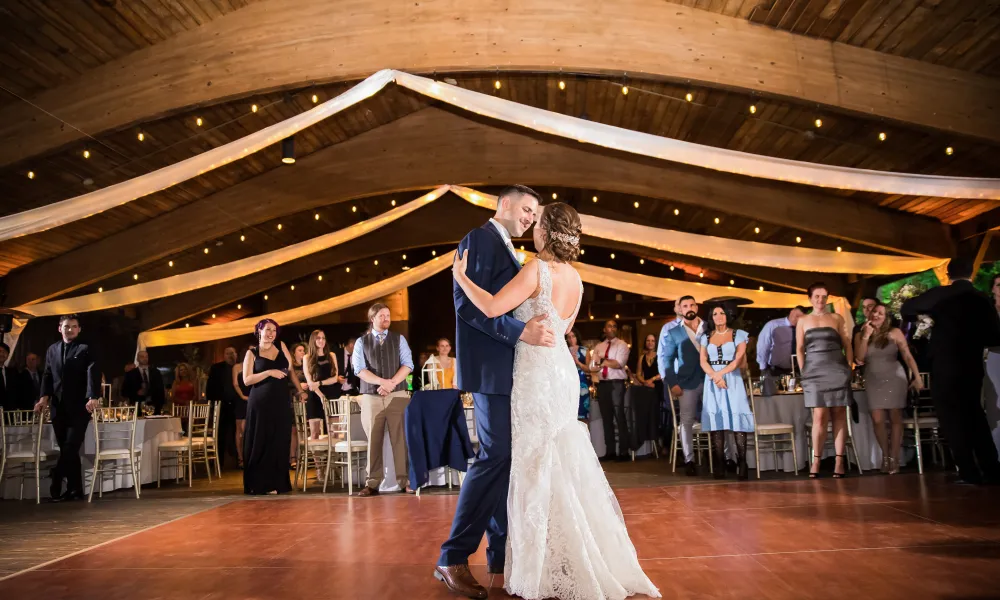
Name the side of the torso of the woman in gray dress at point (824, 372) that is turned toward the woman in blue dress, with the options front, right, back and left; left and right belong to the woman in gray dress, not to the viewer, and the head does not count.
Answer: right

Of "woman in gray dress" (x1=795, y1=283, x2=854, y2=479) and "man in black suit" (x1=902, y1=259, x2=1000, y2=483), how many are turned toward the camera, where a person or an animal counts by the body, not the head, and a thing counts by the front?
1

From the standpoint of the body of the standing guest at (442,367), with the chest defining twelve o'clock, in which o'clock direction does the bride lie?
The bride is roughly at 12 o'clock from the standing guest.

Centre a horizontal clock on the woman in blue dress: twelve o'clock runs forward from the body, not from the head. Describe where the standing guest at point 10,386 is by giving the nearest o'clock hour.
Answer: The standing guest is roughly at 3 o'clock from the woman in blue dress.
